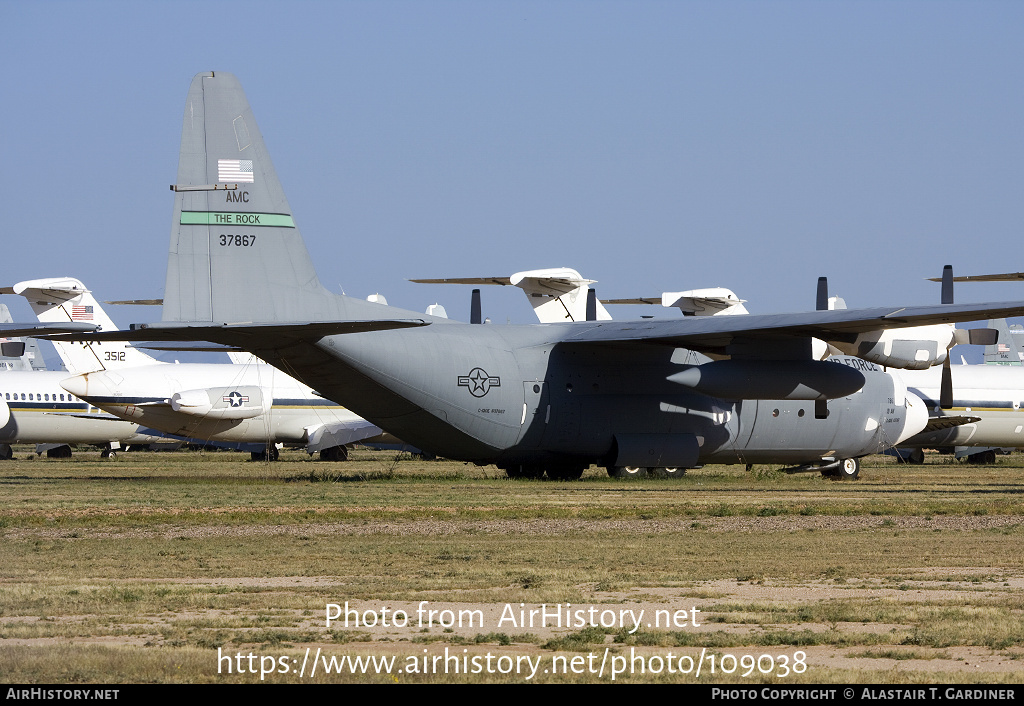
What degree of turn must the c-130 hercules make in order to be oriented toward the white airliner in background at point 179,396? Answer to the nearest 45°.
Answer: approximately 90° to its left

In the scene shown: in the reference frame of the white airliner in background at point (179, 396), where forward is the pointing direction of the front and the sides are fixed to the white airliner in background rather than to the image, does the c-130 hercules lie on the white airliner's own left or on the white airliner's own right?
on the white airliner's own right

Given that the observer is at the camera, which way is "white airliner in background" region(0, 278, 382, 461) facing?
facing away from the viewer and to the right of the viewer

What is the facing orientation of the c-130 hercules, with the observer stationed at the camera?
facing away from the viewer and to the right of the viewer

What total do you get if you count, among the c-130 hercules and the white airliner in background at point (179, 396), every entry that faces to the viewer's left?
0
